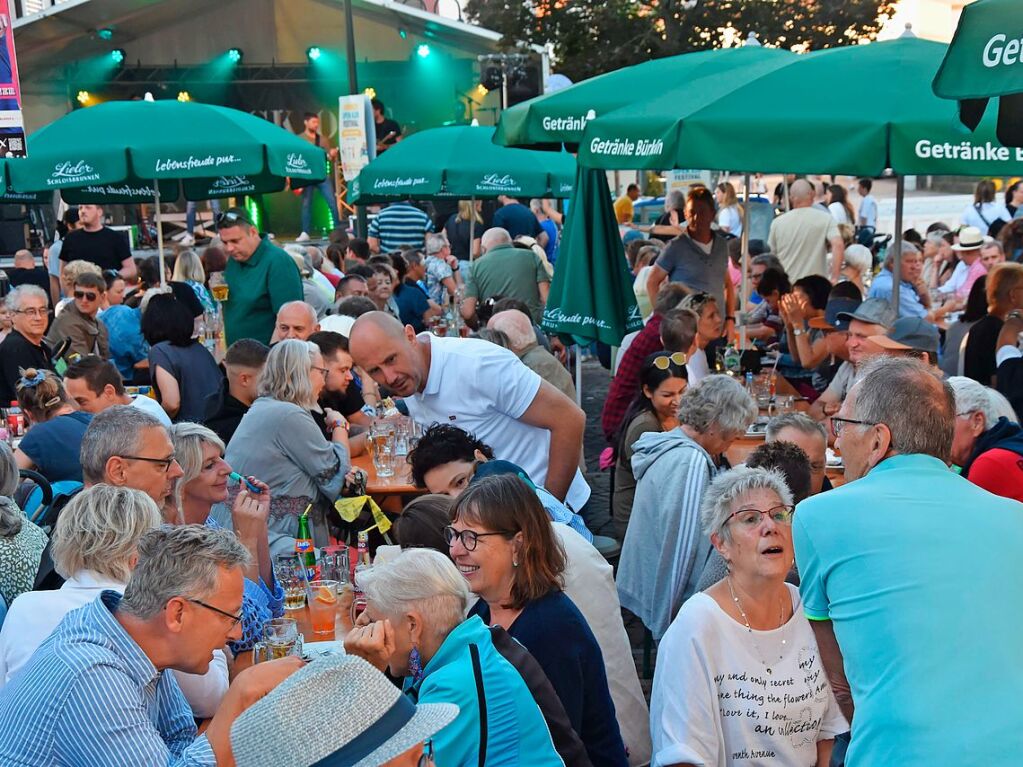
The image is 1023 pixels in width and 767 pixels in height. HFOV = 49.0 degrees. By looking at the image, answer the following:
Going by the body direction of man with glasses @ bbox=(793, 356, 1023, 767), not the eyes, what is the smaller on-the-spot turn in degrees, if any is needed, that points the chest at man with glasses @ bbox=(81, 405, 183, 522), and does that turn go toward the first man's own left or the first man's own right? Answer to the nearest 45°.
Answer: approximately 45° to the first man's own left

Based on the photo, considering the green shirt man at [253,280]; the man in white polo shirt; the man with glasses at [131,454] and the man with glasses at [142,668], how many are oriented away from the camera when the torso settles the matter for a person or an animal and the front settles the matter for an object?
0

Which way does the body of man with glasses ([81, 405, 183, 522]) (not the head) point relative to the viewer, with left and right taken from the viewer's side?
facing to the right of the viewer

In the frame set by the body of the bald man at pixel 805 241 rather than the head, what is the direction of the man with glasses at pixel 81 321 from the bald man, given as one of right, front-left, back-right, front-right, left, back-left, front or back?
back-left

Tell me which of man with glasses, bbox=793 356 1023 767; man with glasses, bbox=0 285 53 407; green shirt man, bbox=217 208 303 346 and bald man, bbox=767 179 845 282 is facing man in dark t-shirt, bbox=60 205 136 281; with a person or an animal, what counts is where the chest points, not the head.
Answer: man with glasses, bbox=793 356 1023 767

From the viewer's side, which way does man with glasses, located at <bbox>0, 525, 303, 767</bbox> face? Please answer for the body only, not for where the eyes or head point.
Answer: to the viewer's right

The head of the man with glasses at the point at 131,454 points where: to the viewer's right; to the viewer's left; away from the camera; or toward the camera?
to the viewer's right

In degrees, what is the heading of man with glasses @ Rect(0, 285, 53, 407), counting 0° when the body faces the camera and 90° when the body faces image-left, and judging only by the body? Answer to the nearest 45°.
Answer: approximately 315°

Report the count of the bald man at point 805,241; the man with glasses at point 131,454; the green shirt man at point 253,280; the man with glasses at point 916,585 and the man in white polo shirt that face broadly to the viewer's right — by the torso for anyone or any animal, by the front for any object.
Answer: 1

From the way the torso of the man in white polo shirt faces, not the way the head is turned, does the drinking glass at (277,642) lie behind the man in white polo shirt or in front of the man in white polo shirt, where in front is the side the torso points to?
in front

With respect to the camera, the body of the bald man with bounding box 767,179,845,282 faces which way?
away from the camera

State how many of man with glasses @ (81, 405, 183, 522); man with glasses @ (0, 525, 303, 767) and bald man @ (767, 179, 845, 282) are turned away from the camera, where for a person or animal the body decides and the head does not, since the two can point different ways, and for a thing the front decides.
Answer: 1

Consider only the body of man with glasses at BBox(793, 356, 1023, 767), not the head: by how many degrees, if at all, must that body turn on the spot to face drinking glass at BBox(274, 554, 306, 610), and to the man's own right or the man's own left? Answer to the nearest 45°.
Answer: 0° — they already face it

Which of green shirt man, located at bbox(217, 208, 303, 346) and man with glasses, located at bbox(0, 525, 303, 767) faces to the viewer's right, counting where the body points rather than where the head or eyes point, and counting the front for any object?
the man with glasses

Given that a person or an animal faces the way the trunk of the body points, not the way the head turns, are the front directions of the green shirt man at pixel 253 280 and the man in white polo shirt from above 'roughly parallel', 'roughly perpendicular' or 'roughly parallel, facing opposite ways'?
roughly parallel

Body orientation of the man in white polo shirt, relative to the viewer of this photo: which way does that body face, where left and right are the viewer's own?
facing the viewer and to the left of the viewer
